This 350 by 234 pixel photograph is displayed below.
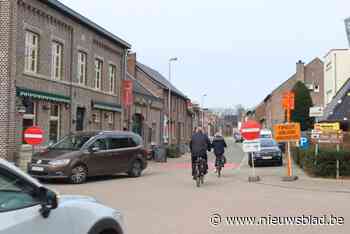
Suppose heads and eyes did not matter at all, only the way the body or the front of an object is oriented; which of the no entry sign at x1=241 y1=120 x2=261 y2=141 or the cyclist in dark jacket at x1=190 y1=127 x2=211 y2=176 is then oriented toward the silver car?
the no entry sign

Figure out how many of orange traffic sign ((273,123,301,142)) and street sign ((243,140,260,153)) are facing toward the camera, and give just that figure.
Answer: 2

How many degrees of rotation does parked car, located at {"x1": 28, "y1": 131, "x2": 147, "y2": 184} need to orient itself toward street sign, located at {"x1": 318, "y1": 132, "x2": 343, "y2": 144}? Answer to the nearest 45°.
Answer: approximately 135° to its left

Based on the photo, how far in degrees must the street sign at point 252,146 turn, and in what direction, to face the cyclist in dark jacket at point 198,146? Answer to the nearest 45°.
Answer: approximately 45° to its right

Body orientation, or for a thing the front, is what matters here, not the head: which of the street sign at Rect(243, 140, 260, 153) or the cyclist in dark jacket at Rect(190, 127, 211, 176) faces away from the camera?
the cyclist in dark jacket

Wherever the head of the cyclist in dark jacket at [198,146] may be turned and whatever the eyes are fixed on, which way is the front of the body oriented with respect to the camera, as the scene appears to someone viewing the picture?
away from the camera

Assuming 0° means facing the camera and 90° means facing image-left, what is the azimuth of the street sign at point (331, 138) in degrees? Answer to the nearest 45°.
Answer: approximately 0°
